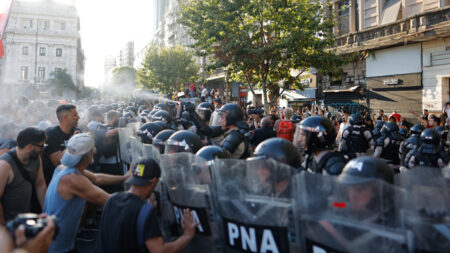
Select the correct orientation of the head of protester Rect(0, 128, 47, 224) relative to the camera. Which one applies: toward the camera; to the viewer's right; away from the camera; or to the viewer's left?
to the viewer's right

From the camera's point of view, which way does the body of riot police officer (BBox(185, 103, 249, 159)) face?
to the viewer's left

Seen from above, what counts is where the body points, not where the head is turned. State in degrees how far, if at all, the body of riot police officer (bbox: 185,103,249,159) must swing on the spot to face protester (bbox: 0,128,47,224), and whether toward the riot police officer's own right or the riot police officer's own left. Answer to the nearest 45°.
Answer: approximately 45° to the riot police officer's own left

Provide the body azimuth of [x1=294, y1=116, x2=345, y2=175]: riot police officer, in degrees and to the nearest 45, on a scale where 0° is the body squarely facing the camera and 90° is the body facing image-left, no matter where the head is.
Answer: approximately 90°

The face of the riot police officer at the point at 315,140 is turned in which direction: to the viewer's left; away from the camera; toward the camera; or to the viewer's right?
to the viewer's left

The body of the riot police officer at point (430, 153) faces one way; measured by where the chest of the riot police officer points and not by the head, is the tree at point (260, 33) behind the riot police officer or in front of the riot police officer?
in front

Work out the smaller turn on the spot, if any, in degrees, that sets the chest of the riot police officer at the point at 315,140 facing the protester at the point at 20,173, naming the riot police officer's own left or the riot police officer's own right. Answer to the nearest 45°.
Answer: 0° — they already face them

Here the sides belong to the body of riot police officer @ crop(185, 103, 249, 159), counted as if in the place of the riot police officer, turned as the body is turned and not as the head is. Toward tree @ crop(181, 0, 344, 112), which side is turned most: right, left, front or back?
right
